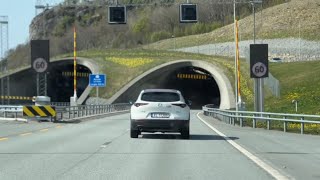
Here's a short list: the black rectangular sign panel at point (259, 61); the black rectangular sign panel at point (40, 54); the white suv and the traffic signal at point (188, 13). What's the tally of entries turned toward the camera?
3

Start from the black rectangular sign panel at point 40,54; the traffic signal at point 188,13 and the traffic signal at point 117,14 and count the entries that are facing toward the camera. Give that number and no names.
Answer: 3

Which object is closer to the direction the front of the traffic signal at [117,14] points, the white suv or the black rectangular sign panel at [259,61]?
the white suv

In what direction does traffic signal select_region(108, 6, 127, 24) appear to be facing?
toward the camera

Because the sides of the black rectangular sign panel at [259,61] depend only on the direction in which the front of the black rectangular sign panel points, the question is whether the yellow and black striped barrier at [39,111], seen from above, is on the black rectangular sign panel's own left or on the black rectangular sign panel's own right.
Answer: on the black rectangular sign panel's own right

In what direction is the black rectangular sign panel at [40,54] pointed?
toward the camera

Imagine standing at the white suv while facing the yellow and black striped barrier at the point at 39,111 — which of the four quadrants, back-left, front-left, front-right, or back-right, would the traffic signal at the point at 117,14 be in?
front-right

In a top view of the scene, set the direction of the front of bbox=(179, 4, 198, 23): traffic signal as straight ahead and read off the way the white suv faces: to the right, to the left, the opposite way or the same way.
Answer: the opposite way

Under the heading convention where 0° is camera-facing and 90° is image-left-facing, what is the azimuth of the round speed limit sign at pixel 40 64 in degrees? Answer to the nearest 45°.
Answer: approximately 0°

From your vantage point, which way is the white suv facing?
away from the camera
